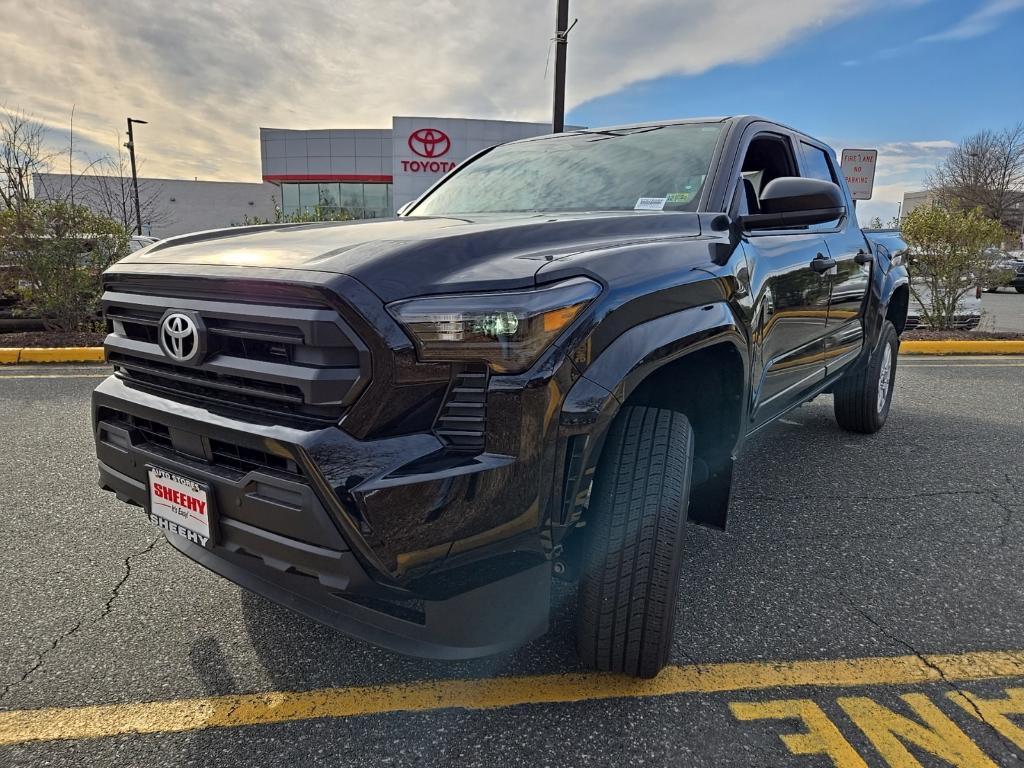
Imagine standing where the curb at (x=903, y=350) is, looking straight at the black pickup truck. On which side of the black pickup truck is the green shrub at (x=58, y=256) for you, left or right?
right

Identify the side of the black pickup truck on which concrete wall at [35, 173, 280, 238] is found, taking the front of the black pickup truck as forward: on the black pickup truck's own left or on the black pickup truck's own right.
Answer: on the black pickup truck's own right

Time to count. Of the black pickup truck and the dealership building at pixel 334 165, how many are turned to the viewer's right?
0

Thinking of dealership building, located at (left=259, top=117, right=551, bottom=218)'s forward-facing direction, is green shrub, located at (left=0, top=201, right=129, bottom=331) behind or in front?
in front

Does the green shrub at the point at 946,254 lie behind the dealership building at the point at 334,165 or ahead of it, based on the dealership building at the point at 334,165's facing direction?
ahead

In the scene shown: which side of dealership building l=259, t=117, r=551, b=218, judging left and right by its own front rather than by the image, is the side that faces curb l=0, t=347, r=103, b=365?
front

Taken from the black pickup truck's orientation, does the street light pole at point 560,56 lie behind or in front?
behind

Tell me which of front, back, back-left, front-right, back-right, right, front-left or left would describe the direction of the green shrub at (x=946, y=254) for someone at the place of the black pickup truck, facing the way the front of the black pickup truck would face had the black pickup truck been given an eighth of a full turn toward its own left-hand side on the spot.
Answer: back-left

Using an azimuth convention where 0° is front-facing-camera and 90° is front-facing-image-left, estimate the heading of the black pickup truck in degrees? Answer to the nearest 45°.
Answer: approximately 45°

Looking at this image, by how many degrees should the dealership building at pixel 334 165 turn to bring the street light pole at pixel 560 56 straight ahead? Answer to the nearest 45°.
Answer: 0° — it already faces it

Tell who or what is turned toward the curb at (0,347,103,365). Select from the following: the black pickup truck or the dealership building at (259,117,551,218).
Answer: the dealership building

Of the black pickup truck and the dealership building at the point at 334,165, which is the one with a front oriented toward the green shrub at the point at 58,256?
the dealership building

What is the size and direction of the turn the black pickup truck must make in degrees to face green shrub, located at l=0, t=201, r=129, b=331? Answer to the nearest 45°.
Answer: approximately 90° to its right

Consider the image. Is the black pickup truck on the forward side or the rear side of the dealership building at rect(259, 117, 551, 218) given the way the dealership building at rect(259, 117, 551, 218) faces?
on the forward side

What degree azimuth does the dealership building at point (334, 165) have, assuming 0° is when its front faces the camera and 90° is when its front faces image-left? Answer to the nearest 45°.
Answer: approximately 0°
